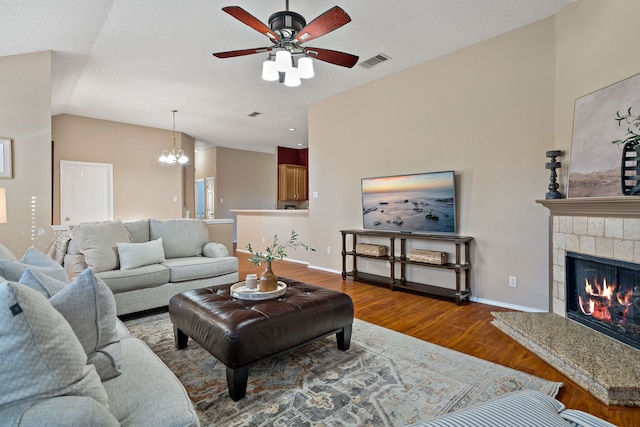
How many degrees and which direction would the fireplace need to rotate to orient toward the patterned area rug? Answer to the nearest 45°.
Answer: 0° — it already faces it

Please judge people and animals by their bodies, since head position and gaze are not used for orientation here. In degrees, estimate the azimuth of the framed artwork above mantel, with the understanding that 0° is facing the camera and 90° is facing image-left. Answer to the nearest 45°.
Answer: approximately 45°

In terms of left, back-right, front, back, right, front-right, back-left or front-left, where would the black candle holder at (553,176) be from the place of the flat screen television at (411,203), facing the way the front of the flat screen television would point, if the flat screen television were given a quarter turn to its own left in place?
front

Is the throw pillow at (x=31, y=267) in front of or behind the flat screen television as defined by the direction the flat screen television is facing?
in front

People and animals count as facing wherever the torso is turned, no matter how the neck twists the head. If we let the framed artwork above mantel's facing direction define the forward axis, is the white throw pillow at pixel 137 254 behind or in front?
in front

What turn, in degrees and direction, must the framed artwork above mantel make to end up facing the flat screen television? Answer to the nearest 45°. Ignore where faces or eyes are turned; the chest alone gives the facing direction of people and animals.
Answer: approximately 45° to its right

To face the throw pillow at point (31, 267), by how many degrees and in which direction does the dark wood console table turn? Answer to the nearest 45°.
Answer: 0° — it already faces it

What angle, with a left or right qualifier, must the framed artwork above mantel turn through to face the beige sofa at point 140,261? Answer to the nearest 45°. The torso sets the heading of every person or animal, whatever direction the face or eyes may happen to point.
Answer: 0° — it already faces it

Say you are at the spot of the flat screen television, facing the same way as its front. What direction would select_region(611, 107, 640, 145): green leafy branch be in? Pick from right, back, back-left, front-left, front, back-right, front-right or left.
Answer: left

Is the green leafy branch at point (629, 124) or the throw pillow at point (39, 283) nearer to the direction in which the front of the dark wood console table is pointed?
the throw pillow

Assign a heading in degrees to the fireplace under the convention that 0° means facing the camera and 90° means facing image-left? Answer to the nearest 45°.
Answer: approximately 45°

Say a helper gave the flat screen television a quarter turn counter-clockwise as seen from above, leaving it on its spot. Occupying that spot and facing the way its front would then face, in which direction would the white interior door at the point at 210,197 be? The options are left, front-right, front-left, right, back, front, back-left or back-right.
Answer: back

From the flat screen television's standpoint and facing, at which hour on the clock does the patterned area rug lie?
The patterned area rug is roughly at 11 o'clock from the flat screen television.
